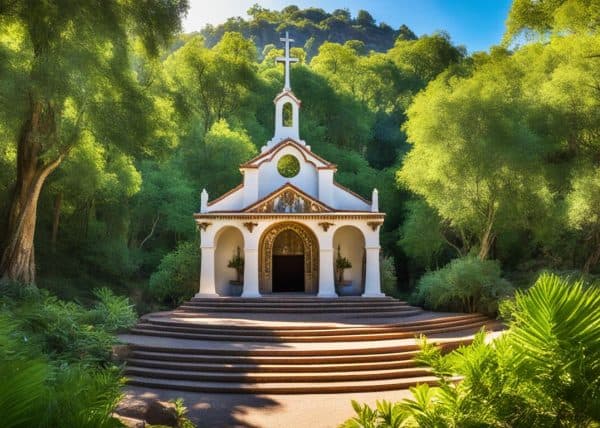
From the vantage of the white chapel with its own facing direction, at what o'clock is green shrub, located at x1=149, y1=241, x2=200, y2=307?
The green shrub is roughly at 3 o'clock from the white chapel.

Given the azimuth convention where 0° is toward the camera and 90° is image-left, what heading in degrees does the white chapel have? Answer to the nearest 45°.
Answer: approximately 0°

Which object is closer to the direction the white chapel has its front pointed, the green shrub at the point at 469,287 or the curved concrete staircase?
the curved concrete staircase

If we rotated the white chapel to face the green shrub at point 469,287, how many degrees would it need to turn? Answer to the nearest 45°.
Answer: approximately 45° to its left

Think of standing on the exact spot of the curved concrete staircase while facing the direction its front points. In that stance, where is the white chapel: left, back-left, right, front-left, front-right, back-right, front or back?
back

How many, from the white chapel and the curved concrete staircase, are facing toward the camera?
2

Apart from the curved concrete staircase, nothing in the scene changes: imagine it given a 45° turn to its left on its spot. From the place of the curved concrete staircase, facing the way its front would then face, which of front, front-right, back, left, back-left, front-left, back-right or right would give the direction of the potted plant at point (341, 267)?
back-left
